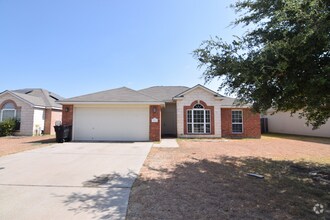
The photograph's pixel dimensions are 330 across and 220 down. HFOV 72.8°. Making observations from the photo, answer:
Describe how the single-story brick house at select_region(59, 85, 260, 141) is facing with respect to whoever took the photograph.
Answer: facing the viewer

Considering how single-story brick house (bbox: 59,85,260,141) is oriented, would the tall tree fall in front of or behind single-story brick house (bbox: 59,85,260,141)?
in front

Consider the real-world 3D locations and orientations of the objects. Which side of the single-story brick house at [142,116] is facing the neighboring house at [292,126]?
left

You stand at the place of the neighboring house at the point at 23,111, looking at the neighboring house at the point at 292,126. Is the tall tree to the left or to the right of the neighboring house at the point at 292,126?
right

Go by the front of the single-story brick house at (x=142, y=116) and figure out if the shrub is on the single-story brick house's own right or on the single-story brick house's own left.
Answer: on the single-story brick house's own right

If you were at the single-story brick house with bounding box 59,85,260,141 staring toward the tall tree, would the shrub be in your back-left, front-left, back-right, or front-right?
back-right

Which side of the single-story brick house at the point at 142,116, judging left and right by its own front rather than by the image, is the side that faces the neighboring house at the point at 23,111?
right

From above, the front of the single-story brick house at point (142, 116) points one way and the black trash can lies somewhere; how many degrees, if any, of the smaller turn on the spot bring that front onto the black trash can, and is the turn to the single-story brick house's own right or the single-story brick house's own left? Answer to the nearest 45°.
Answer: approximately 90° to the single-story brick house's own right

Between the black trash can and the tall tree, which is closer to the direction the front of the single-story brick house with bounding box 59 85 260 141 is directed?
the tall tree
